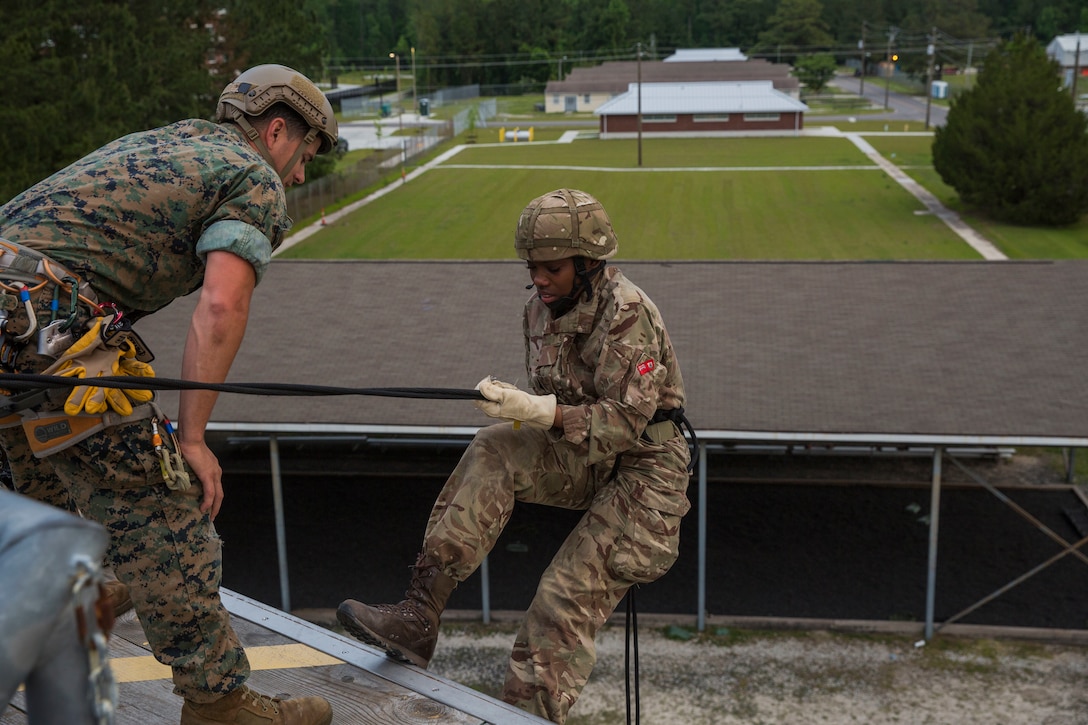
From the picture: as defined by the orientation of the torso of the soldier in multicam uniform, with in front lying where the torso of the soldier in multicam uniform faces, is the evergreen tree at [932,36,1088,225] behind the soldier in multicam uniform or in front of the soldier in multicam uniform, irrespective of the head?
behind

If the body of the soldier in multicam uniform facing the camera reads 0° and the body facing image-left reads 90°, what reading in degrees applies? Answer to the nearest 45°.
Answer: approximately 45°
